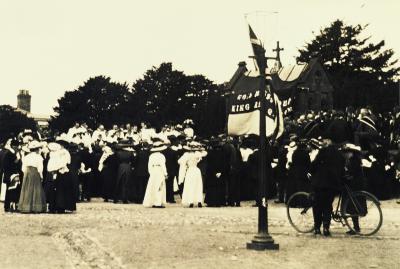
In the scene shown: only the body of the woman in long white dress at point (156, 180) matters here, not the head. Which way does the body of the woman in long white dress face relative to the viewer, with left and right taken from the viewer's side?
facing away from the viewer and to the right of the viewer

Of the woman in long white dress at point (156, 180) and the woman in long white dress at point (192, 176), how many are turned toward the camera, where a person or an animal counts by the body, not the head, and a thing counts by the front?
0

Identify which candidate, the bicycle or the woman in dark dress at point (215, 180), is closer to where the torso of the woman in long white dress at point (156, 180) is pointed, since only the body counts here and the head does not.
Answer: the woman in dark dress

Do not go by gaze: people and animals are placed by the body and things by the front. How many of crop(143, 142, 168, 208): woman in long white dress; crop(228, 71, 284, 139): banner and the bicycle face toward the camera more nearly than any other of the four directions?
1

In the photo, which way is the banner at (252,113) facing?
toward the camera

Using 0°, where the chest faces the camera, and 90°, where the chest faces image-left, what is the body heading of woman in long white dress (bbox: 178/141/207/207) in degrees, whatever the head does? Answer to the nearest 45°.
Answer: approximately 180°

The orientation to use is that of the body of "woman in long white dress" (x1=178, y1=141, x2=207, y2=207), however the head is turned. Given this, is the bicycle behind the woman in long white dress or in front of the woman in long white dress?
behind

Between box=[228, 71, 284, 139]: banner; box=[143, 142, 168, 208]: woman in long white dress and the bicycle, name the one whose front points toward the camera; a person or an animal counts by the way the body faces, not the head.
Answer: the banner

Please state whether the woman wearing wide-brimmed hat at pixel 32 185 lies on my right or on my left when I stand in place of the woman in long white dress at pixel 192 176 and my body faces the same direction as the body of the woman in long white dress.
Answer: on my left
